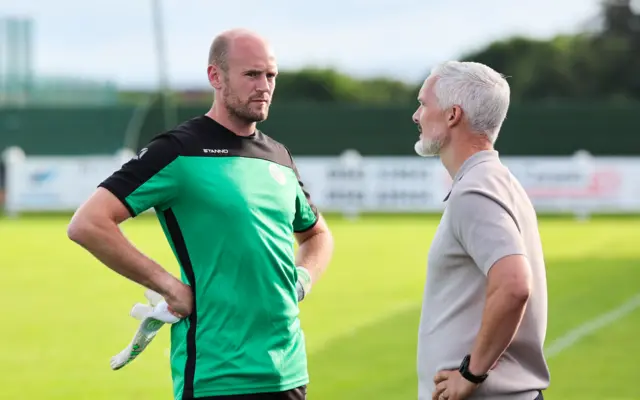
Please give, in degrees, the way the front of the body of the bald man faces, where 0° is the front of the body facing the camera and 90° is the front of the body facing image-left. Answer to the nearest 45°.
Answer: approximately 315°

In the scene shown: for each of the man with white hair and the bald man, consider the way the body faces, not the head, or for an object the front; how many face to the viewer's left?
1

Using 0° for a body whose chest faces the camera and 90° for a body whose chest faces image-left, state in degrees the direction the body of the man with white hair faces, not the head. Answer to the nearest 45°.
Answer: approximately 90°

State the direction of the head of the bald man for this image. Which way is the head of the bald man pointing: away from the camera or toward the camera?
toward the camera

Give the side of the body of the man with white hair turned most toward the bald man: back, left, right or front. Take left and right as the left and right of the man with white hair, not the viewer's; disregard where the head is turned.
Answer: front

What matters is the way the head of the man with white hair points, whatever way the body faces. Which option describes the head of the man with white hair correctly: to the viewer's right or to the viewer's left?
to the viewer's left

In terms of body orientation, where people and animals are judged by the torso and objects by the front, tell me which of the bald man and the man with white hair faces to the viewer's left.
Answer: the man with white hair
